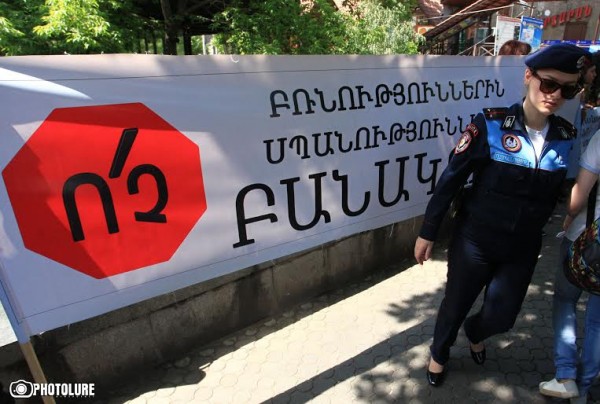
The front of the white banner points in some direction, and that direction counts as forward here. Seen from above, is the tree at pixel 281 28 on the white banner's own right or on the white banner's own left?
on the white banner's own left

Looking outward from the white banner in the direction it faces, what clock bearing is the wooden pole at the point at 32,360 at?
The wooden pole is roughly at 3 o'clock from the white banner.

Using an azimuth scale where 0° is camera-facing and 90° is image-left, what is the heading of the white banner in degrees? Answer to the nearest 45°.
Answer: approximately 315°

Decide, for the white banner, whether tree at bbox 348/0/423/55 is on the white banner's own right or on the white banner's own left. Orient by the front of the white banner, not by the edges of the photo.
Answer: on the white banner's own left

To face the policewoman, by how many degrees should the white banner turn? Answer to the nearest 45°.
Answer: approximately 45° to its left
